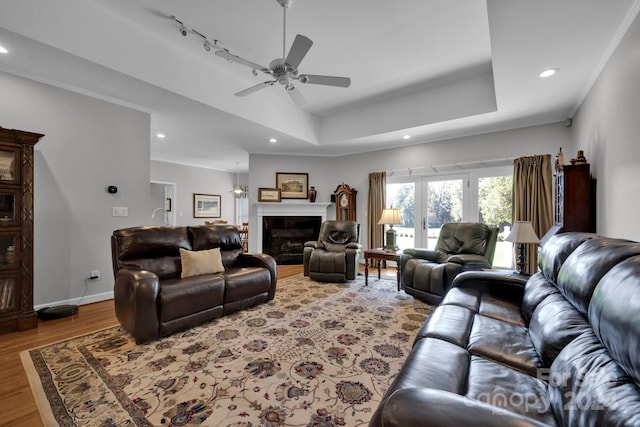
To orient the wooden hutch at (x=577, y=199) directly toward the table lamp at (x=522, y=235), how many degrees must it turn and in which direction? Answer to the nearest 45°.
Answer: approximately 45° to its left

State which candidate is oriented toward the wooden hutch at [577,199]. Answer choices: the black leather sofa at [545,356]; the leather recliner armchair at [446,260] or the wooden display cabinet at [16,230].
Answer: the wooden display cabinet

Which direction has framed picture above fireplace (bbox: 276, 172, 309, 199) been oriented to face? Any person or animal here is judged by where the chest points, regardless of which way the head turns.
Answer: toward the camera

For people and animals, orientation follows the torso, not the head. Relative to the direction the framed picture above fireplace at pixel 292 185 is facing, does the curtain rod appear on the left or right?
on its left

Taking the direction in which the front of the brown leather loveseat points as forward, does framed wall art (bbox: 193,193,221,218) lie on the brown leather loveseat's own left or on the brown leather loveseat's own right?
on the brown leather loveseat's own left

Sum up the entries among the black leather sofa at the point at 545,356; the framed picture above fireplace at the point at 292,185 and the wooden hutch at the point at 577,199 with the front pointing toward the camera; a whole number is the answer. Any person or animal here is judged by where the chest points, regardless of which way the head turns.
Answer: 1

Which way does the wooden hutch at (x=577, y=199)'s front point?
to the viewer's left

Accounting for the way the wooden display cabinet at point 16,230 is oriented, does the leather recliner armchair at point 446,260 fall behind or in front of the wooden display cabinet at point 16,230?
in front

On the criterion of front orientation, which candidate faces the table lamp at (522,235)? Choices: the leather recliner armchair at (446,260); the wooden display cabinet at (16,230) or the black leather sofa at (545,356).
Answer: the wooden display cabinet

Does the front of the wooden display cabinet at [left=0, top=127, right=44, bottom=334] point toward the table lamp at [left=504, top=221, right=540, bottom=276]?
yes

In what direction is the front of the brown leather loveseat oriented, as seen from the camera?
facing the viewer and to the right of the viewer

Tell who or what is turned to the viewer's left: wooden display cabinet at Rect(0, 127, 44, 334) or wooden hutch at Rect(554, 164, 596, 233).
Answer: the wooden hutch

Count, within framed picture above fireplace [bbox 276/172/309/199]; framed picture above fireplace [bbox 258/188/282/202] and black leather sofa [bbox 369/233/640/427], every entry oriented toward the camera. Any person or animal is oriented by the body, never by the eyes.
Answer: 2

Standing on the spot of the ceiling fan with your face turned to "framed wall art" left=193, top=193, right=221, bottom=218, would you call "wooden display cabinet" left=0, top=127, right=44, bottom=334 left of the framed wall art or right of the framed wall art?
left
